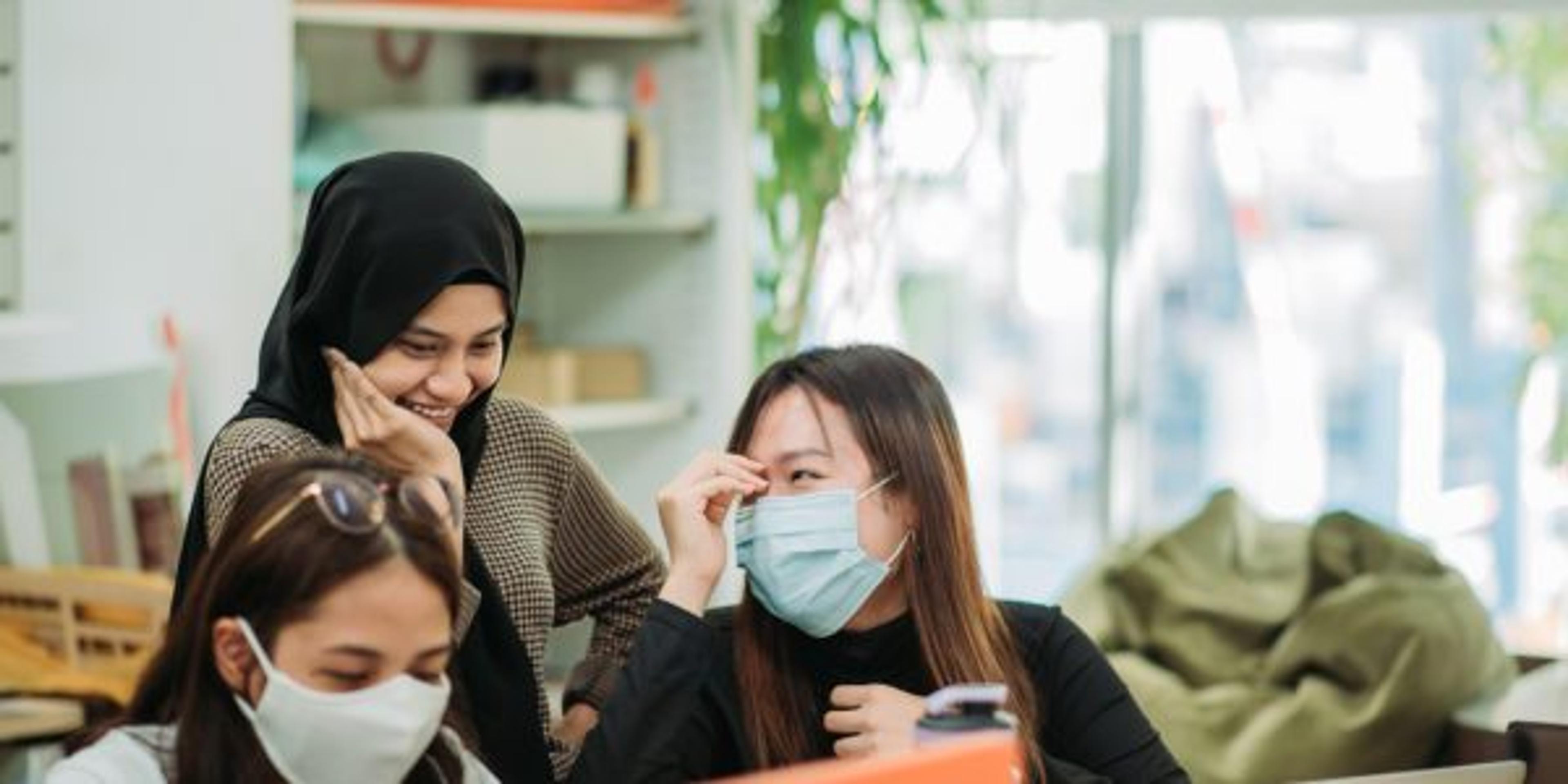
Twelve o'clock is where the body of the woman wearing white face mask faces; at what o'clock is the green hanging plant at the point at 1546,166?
The green hanging plant is roughly at 9 o'clock from the woman wearing white face mask.

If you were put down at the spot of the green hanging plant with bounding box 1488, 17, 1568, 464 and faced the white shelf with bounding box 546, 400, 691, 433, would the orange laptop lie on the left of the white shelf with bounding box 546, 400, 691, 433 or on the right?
left

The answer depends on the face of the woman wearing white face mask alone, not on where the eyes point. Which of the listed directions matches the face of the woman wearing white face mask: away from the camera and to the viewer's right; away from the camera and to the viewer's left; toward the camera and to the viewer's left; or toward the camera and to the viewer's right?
toward the camera and to the viewer's right

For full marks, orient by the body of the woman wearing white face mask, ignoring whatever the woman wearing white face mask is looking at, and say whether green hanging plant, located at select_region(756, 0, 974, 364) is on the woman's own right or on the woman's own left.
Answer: on the woman's own left

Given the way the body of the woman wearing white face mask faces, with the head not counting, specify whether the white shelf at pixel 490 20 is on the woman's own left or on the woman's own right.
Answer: on the woman's own left

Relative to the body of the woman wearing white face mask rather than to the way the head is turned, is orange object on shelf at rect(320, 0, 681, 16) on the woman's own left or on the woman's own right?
on the woman's own left

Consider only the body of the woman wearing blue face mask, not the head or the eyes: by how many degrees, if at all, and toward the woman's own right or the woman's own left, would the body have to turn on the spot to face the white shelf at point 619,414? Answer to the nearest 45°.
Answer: approximately 135° to the woman's own right
